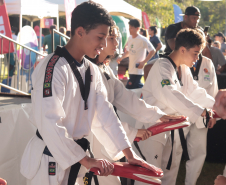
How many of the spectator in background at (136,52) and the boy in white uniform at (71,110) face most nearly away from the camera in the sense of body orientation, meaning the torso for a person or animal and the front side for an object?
0

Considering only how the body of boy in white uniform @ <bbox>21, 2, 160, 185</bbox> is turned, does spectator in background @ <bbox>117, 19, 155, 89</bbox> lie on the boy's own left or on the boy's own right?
on the boy's own left

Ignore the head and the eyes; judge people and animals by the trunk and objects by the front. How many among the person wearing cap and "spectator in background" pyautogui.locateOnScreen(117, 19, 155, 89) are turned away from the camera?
0

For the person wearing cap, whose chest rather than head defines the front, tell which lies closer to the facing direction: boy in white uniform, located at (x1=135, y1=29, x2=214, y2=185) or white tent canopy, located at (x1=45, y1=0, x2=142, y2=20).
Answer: the boy in white uniform

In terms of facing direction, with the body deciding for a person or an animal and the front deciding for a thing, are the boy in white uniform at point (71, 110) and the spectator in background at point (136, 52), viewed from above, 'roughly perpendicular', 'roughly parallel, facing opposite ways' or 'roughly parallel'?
roughly perpendicular

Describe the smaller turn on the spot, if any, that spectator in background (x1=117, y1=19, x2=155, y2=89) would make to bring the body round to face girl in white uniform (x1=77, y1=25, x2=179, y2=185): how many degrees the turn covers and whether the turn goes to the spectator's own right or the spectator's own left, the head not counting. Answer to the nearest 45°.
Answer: approximately 45° to the spectator's own left

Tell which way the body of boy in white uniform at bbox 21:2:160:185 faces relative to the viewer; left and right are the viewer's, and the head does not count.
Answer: facing the viewer and to the right of the viewer

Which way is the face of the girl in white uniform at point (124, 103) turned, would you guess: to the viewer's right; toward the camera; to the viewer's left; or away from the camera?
to the viewer's right

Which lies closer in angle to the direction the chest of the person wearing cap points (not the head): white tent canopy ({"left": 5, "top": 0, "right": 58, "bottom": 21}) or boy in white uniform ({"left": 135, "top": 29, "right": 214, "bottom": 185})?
the boy in white uniform
